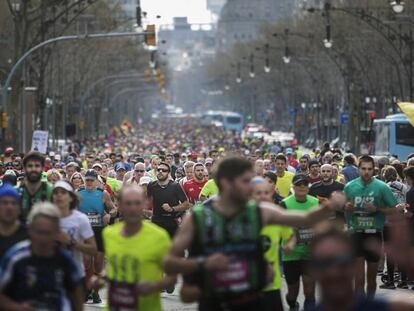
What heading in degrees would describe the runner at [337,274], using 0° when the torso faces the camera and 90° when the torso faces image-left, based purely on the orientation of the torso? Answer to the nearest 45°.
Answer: approximately 0°

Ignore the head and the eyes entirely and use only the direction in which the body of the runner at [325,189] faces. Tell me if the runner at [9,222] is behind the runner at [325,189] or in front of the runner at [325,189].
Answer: in front

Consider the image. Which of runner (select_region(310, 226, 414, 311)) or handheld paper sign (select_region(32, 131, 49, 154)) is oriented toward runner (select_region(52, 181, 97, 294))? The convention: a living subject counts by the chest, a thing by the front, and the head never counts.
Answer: the handheld paper sign

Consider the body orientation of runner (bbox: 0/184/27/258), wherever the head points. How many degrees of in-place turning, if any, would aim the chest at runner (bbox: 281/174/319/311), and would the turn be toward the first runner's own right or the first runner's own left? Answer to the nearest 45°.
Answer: approximately 135° to the first runner's own left
